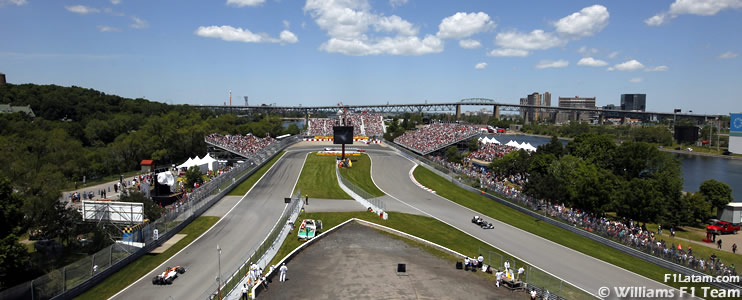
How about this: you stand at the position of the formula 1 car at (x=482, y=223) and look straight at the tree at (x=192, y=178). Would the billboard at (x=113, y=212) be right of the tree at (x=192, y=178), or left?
left

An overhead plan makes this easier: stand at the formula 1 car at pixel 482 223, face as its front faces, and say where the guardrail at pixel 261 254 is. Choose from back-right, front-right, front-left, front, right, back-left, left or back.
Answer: right

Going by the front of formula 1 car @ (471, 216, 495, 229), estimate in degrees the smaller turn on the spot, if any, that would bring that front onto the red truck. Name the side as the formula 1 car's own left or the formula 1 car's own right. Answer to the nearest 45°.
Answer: approximately 90° to the formula 1 car's own left

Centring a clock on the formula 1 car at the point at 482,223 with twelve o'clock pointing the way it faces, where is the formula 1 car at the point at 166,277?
the formula 1 car at the point at 166,277 is roughly at 3 o'clock from the formula 1 car at the point at 482,223.
